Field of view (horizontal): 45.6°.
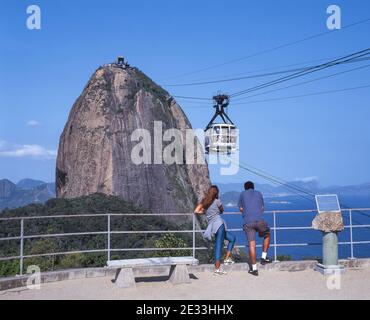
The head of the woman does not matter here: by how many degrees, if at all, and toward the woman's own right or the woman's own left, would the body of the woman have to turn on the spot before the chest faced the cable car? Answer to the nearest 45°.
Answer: approximately 45° to the woman's own left

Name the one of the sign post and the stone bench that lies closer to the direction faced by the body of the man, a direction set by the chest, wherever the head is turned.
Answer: the sign post

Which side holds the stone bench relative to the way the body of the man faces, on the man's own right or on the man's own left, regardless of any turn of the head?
on the man's own left

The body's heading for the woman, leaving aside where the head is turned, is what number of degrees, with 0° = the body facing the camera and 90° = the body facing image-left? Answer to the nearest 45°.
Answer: approximately 225°

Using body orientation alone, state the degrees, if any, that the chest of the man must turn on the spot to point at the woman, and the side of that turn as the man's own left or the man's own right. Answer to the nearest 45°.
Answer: approximately 90° to the man's own left

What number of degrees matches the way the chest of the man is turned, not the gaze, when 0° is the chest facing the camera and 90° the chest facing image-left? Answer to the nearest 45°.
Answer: approximately 180°

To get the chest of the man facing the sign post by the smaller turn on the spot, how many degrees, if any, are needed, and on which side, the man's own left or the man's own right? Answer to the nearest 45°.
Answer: approximately 90° to the man's own right

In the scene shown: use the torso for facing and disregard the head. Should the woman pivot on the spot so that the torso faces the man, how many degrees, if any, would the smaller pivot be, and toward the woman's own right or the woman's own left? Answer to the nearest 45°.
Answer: approximately 45° to the woman's own right

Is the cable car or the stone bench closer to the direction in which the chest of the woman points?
the cable car
